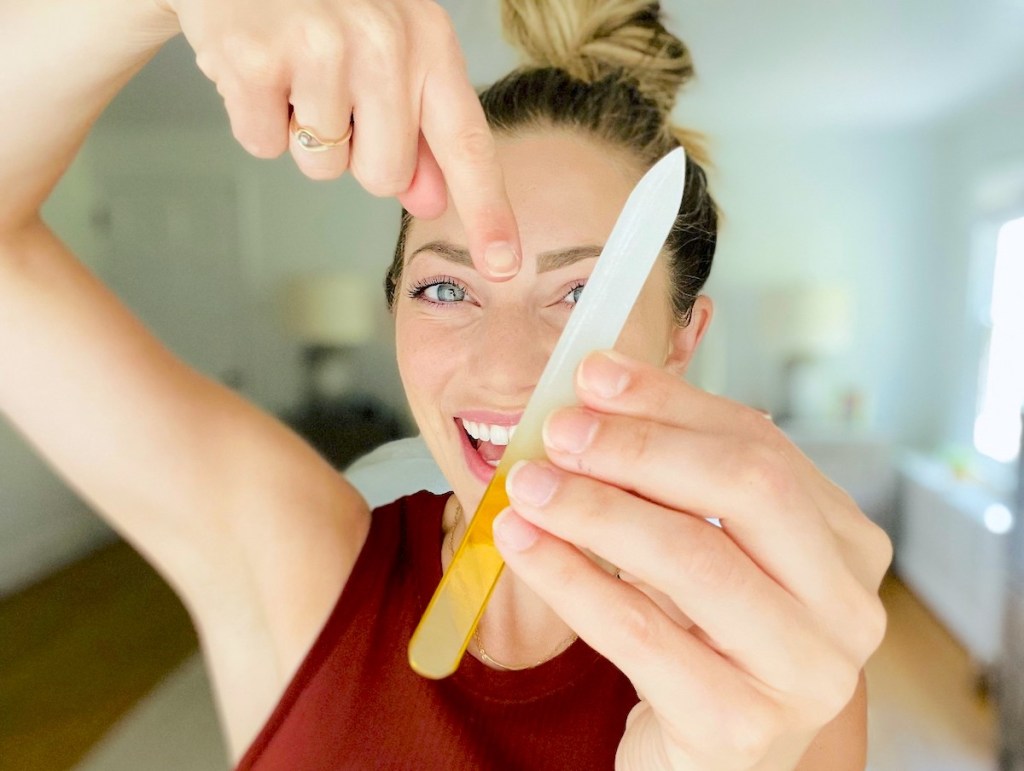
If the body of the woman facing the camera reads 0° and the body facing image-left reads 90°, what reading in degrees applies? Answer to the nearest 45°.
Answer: approximately 0°
